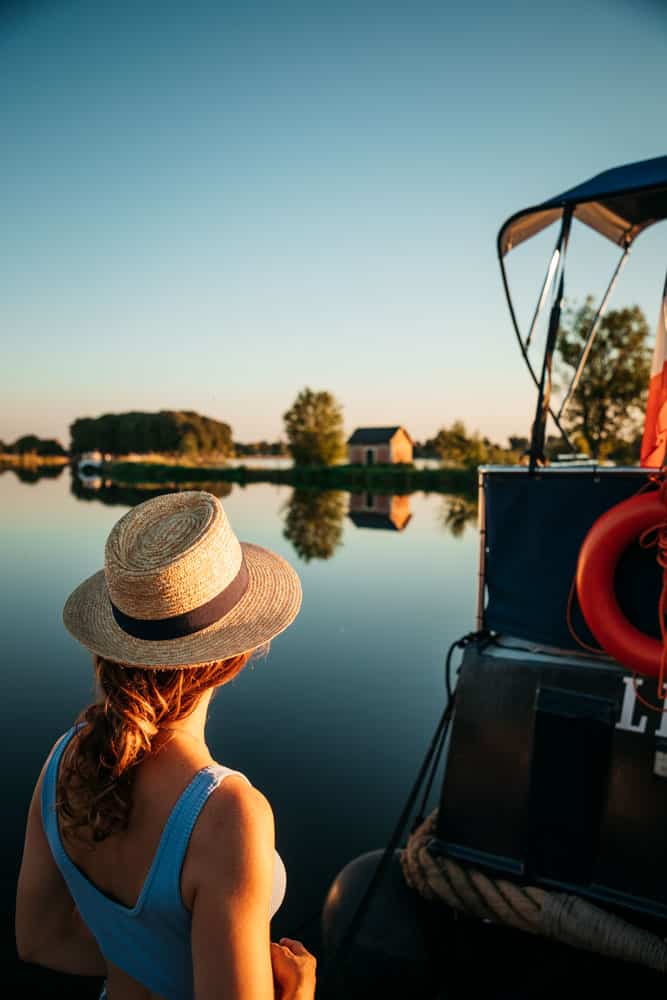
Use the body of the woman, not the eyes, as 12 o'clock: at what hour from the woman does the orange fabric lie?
The orange fabric is roughly at 12 o'clock from the woman.

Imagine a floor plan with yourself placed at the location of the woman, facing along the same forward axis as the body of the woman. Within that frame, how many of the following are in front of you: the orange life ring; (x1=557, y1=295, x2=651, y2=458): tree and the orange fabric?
3

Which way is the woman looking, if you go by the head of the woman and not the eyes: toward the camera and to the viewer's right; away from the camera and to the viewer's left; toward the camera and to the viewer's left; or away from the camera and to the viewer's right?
away from the camera and to the viewer's right

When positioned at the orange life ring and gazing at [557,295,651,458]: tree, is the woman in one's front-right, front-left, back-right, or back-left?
back-left

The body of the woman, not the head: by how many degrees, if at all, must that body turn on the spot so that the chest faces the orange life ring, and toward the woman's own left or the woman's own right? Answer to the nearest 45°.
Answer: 0° — they already face it

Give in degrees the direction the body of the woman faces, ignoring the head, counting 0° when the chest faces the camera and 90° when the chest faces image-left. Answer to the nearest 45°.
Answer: approximately 225°

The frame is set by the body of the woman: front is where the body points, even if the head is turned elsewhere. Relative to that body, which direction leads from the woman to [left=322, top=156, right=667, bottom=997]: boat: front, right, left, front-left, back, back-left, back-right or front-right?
front

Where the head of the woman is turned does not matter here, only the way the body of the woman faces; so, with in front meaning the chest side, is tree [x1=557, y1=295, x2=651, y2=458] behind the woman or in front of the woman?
in front
